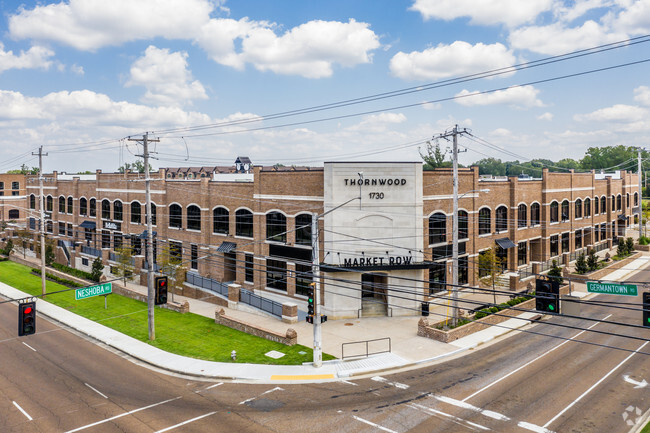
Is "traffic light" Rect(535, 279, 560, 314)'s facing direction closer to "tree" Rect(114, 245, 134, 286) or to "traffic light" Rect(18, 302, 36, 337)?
the traffic light

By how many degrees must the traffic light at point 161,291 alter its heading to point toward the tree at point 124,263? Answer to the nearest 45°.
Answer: approximately 135° to its left

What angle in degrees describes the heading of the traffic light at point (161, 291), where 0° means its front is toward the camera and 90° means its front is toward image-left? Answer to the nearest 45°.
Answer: approximately 315°

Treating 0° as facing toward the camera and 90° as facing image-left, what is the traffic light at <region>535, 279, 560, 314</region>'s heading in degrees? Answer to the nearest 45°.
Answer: approximately 0°

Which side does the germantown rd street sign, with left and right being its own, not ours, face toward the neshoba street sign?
right

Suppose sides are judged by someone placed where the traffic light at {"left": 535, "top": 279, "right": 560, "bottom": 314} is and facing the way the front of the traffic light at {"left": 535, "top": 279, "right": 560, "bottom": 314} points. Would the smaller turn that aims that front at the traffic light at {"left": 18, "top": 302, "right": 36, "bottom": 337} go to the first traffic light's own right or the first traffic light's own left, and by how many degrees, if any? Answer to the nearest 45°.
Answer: approximately 90° to the first traffic light's own right
